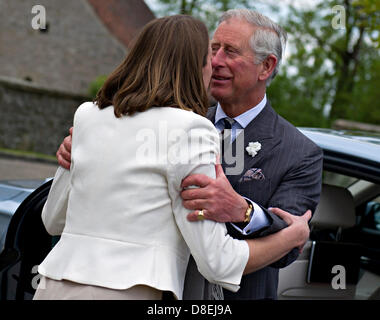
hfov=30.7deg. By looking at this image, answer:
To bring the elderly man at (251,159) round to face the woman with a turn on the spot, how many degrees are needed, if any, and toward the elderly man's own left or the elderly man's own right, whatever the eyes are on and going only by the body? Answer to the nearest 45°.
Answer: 0° — they already face them

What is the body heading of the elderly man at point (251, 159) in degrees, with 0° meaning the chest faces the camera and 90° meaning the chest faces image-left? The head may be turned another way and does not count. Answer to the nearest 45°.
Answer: approximately 45°

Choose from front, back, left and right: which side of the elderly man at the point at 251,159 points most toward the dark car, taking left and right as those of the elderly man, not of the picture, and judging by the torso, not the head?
back

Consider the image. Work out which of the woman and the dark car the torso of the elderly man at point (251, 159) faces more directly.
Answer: the woman

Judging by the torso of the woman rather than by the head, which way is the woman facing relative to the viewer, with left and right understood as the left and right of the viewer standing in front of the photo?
facing away from the viewer and to the right of the viewer

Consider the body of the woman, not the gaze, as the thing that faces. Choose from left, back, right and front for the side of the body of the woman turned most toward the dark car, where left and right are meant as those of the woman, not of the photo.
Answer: front

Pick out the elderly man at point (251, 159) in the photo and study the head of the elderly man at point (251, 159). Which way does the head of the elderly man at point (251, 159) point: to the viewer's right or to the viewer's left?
to the viewer's left

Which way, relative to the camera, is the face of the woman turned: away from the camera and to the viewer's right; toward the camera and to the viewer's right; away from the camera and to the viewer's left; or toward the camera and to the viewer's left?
away from the camera and to the viewer's right

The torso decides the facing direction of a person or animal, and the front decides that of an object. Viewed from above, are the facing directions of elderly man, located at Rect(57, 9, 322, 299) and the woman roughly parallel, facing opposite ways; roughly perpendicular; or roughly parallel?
roughly parallel, facing opposite ways
